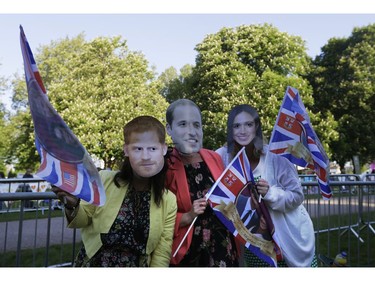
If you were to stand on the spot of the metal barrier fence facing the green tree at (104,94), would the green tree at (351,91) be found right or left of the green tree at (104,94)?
right

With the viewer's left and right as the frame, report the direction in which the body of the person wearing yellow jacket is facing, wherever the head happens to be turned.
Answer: facing the viewer

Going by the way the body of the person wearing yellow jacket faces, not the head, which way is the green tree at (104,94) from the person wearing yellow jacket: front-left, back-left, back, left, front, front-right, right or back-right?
back

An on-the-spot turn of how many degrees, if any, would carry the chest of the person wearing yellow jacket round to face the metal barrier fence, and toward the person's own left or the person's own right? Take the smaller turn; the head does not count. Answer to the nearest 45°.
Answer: approximately 180°

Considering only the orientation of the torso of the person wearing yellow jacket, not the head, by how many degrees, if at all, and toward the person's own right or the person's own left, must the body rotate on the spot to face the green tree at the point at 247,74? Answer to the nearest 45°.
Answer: approximately 180°
